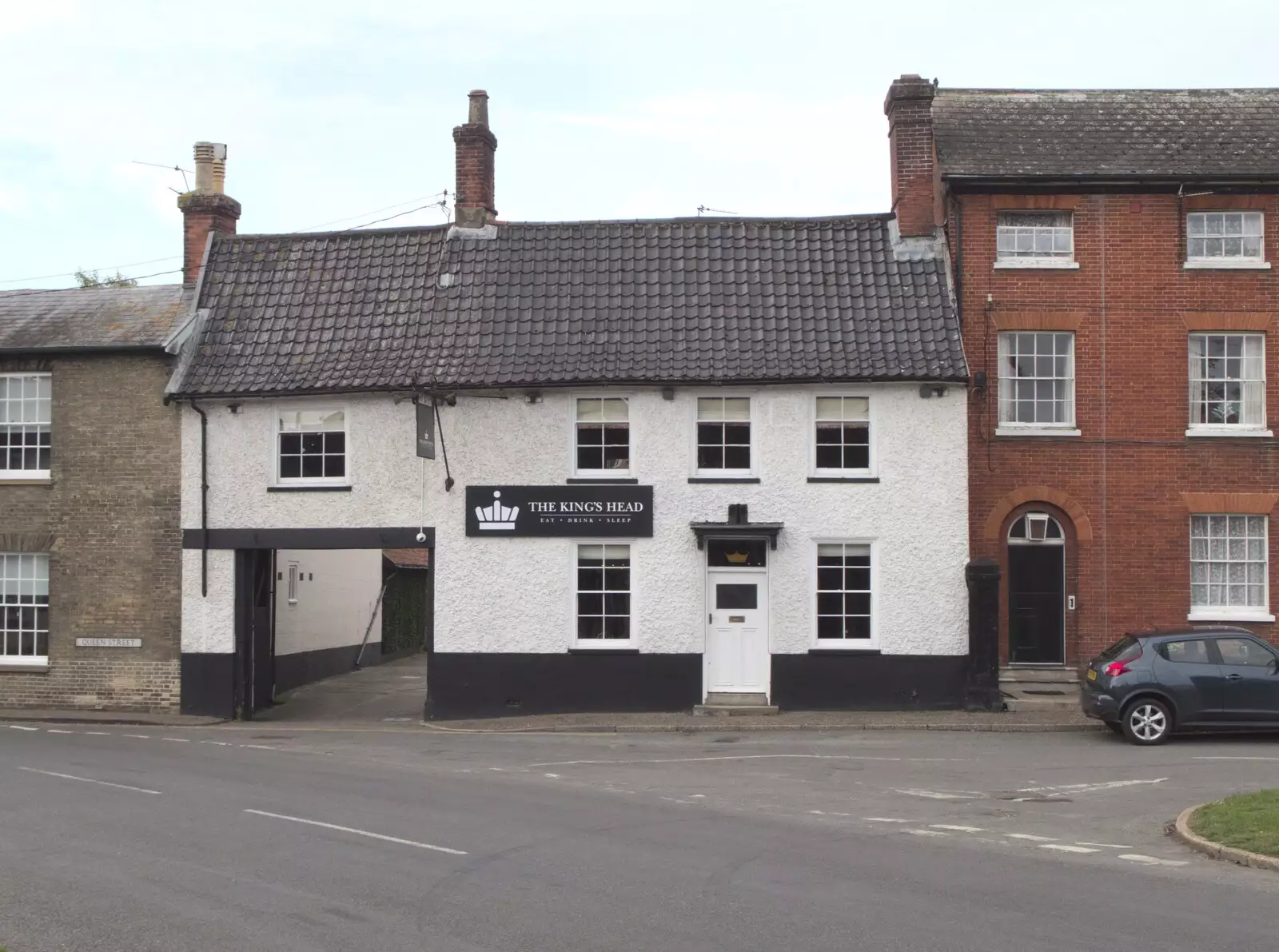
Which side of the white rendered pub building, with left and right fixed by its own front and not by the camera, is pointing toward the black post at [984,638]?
left

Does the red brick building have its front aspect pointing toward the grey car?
yes

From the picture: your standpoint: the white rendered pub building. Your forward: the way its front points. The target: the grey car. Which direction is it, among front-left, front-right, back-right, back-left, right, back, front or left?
front-left

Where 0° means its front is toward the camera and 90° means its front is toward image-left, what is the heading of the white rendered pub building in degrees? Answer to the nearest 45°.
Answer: approximately 0°

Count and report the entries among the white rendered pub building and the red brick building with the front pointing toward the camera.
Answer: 2

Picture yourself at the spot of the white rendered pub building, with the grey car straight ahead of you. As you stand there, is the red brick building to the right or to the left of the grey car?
left

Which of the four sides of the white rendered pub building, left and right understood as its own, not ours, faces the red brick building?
left
